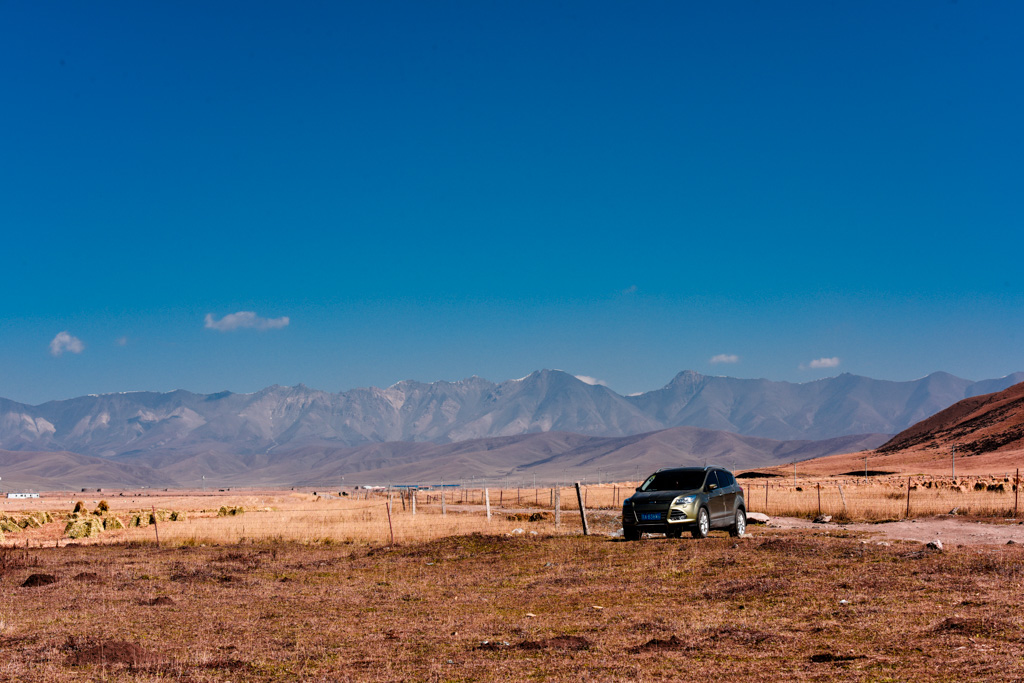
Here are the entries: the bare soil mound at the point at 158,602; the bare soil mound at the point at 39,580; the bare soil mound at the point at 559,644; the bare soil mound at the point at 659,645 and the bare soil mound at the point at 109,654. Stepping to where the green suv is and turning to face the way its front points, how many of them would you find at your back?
0

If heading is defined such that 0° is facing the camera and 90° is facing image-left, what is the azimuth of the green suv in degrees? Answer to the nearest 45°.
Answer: approximately 45°

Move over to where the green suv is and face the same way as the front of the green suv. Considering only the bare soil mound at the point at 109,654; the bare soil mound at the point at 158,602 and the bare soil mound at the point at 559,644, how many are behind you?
0

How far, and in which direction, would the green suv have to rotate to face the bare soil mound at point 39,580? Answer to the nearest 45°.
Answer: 0° — it already faces it

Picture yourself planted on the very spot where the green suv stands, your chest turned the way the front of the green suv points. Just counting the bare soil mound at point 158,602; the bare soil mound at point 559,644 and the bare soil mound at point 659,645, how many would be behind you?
0

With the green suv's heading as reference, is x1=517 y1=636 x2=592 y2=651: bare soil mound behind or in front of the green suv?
in front

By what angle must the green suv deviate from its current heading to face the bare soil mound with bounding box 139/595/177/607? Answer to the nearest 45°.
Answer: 0° — it already faces it

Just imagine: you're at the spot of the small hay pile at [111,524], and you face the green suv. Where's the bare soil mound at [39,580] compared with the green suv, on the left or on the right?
right

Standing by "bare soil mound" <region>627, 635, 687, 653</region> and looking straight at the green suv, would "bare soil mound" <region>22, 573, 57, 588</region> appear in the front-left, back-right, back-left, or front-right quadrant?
front-left

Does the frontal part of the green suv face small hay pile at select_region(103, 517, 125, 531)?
no

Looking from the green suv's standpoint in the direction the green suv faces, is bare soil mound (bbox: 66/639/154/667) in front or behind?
in front
